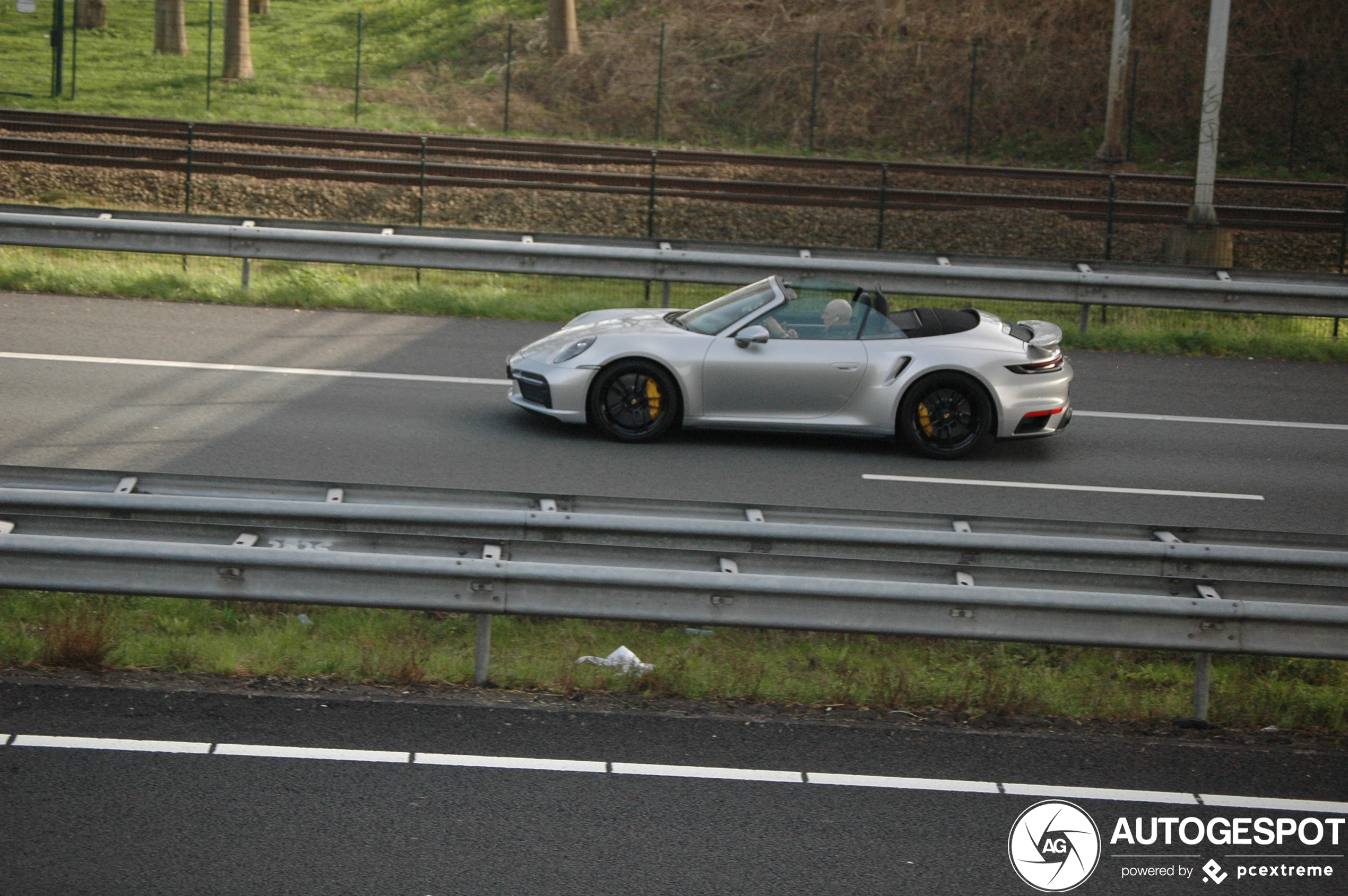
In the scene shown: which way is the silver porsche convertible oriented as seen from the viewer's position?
to the viewer's left

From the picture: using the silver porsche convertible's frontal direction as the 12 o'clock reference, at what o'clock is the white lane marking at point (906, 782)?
The white lane marking is roughly at 9 o'clock from the silver porsche convertible.

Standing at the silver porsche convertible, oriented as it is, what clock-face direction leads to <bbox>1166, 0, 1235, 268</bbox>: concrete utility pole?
The concrete utility pole is roughly at 4 o'clock from the silver porsche convertible.

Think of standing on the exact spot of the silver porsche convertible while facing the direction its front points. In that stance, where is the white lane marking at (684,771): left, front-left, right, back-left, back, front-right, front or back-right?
left

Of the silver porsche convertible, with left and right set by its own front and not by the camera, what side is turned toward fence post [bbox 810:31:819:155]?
right

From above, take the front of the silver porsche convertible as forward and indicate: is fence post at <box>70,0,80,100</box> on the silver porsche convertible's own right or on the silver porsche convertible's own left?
on the silver porsche convertible's own right

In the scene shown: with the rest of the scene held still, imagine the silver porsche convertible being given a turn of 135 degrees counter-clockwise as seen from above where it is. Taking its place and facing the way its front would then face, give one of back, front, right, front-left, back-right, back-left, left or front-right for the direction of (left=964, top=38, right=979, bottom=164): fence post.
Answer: back-left

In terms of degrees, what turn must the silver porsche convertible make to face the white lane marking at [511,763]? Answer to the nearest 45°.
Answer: approximately 90° to its left

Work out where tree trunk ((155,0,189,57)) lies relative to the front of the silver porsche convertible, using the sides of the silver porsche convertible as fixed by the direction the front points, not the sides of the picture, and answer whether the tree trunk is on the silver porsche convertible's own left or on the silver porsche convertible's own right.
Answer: on the silver porsche convertible's own right

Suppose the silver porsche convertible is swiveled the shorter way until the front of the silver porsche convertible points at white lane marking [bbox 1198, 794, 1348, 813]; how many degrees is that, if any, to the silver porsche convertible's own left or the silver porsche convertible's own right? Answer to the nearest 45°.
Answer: approximately 90° to the silver porsche convertible's own left

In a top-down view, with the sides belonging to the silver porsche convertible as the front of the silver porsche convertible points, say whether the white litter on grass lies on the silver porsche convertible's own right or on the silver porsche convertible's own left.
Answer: on the silver porsche convertible's own left
